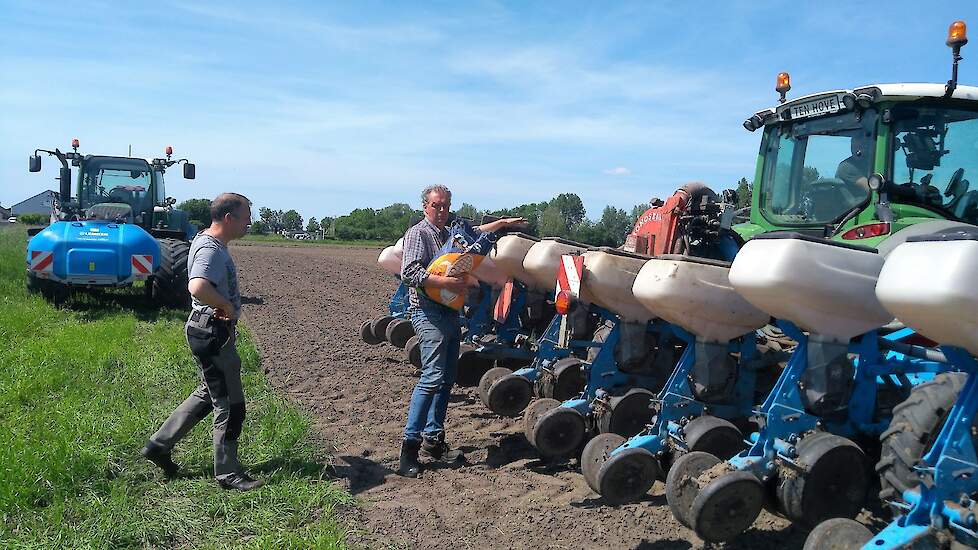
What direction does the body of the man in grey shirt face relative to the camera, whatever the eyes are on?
to the viewer's right

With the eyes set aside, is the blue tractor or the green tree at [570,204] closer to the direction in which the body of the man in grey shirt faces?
the green tree

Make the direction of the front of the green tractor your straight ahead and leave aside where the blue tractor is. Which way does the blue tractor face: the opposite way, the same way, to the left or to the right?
to the right

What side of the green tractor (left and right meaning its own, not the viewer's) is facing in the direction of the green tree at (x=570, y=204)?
left

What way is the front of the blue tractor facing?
toward the camera

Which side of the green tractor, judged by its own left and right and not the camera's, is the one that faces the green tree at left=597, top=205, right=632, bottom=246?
left

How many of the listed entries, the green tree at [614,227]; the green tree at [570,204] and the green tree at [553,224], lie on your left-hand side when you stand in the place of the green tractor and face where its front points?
3

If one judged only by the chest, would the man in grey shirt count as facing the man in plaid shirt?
yes

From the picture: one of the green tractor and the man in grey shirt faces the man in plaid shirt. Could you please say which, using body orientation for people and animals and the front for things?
the man in grey shirt

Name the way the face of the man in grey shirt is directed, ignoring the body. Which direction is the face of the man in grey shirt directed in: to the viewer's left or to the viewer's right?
to the viewer's right
